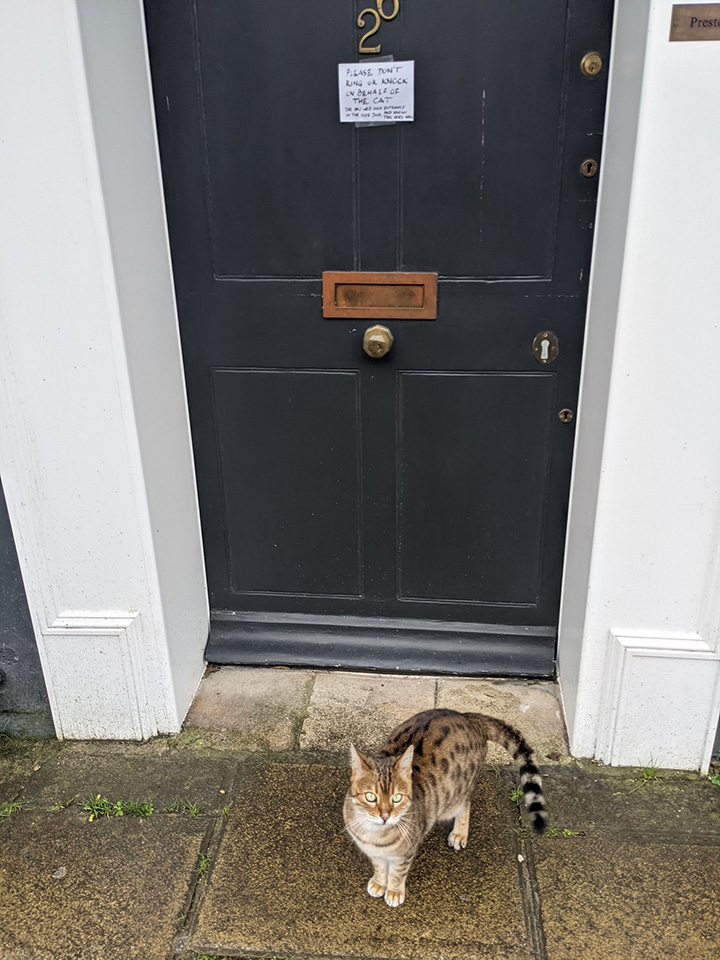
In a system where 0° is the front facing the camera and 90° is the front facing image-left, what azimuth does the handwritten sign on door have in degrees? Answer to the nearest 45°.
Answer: approximately 0°

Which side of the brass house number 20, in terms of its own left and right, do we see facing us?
front

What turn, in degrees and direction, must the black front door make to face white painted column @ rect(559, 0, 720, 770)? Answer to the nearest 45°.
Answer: approximately 45° to its left

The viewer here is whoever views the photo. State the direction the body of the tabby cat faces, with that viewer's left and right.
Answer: facing the viewer and to the left of the viewer

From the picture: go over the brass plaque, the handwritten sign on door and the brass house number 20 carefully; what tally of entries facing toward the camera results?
3

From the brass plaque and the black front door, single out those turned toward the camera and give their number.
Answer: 2
